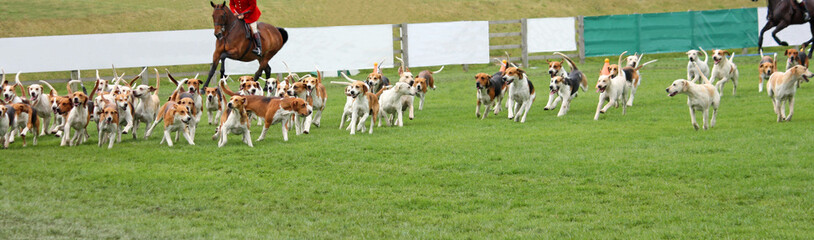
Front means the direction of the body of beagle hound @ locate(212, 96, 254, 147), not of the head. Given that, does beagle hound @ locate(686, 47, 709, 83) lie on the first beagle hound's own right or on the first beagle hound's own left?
on the first beagle hound's own left

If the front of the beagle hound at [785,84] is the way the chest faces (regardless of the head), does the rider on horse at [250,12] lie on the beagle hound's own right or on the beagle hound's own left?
on the beagle hound's own right

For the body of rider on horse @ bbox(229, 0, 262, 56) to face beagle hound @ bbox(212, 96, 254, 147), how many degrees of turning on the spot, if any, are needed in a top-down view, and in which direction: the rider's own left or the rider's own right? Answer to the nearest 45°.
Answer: approximately 45° to the rider's own left

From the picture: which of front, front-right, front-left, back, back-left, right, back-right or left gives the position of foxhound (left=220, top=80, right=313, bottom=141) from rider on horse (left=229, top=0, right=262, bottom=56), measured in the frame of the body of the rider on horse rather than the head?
front-left

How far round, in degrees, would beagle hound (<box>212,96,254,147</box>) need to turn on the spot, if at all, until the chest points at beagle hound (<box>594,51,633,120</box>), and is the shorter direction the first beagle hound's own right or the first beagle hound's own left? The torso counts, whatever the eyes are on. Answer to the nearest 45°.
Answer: approximately 90° to the first beagle hound's own left

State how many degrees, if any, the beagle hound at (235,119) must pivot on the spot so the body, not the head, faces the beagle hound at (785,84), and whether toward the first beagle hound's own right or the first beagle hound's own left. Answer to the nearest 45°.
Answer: approximately 90° to the first beagle hound's own left

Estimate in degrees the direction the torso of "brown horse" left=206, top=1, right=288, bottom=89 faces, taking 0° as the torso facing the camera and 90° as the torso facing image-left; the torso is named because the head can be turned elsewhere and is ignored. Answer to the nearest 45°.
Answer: approximately 45°

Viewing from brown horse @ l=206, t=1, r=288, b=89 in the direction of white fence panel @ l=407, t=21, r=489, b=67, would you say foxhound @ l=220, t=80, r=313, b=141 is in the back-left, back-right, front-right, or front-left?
back-right

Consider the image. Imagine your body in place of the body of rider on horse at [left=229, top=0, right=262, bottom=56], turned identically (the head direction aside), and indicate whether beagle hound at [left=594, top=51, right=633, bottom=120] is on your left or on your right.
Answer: on your left

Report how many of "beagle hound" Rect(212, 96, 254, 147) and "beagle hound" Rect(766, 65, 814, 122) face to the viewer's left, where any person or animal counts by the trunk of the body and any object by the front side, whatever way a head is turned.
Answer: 0

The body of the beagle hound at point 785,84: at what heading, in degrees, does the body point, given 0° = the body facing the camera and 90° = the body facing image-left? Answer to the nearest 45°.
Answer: approximately 315°

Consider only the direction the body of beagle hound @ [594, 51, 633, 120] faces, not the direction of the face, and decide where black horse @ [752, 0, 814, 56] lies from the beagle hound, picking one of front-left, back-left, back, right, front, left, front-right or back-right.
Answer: back

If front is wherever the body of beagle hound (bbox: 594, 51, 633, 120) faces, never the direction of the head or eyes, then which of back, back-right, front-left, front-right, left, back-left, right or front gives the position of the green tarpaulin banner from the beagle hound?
back-right

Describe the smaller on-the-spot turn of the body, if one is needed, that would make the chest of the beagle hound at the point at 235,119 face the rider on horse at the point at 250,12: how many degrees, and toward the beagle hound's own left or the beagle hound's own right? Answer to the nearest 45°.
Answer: approximately 180°
